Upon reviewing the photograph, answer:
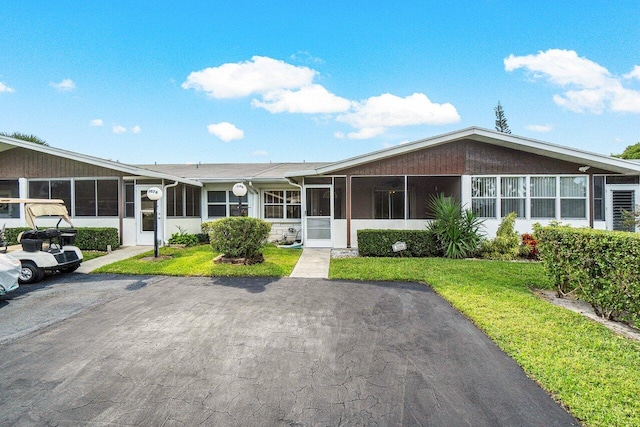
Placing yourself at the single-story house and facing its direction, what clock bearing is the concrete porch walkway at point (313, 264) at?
The concrete porch walkway is roughly at 1 o'clock from the single-story house.

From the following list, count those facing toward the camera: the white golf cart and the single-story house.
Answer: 1

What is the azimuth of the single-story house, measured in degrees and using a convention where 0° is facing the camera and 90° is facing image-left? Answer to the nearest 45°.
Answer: approximately 0°

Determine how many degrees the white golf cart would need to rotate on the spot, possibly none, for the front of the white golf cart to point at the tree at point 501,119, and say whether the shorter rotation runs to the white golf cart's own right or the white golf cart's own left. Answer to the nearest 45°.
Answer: approximately 135° to the white golf cart's own right

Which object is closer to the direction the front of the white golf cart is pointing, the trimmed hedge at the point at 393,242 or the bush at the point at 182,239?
the bush

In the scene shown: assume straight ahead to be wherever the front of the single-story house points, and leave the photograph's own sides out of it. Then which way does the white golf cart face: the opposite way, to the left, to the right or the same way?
to the right

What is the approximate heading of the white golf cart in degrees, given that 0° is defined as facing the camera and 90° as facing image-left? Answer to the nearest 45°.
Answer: approximately 135°

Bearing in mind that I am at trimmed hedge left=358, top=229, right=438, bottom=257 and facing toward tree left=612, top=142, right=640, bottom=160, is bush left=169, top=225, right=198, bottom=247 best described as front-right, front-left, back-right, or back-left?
back-left
